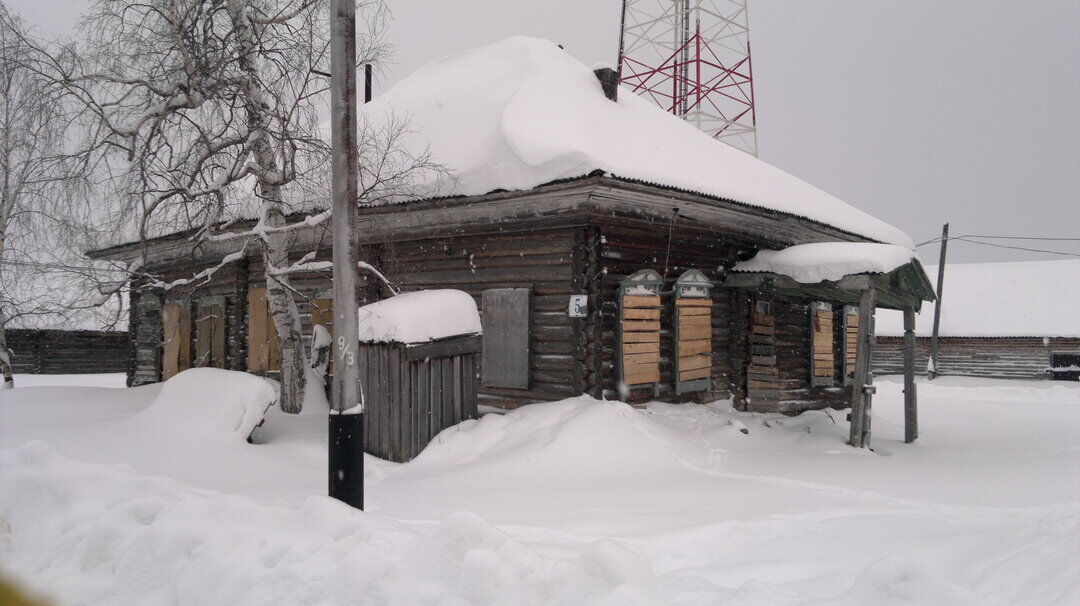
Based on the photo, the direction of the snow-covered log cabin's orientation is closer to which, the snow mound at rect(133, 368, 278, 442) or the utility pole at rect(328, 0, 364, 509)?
the utility pole

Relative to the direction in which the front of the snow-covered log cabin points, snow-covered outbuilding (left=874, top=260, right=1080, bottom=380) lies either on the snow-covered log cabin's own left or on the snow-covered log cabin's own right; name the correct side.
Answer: on the snow-covered log cabin's own left

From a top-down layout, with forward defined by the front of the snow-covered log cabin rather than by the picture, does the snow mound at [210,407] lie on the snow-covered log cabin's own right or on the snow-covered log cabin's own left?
on the snow-covered log cabin's own right

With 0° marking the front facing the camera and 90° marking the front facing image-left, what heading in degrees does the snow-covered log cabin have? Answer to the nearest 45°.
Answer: approximately 315°

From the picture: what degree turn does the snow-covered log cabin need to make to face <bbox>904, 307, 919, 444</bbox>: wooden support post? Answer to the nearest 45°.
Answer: approximately 45° to its left

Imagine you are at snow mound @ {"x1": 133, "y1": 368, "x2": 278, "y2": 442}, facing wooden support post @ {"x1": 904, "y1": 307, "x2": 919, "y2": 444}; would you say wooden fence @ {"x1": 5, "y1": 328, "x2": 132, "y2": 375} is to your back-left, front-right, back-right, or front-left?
back-left

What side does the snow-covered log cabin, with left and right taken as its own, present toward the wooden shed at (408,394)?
right

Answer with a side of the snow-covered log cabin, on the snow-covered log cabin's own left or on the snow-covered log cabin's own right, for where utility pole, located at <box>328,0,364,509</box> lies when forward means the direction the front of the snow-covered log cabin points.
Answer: on the snow-covered log cabin's own right

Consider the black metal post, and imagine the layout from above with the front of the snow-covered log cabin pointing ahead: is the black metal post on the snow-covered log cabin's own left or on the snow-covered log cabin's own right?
on the snow-covered log cabin's own right

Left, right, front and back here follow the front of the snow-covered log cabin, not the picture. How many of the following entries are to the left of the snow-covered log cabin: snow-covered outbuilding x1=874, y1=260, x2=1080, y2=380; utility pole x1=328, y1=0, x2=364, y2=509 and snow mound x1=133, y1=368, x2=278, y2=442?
1

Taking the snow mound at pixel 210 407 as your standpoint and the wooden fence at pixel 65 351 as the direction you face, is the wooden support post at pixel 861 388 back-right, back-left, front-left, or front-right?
back-right

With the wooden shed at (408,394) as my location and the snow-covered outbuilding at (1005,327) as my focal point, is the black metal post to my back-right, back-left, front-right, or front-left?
back-right

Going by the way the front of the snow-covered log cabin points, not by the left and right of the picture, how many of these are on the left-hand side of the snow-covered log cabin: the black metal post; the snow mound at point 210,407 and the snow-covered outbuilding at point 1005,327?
1
